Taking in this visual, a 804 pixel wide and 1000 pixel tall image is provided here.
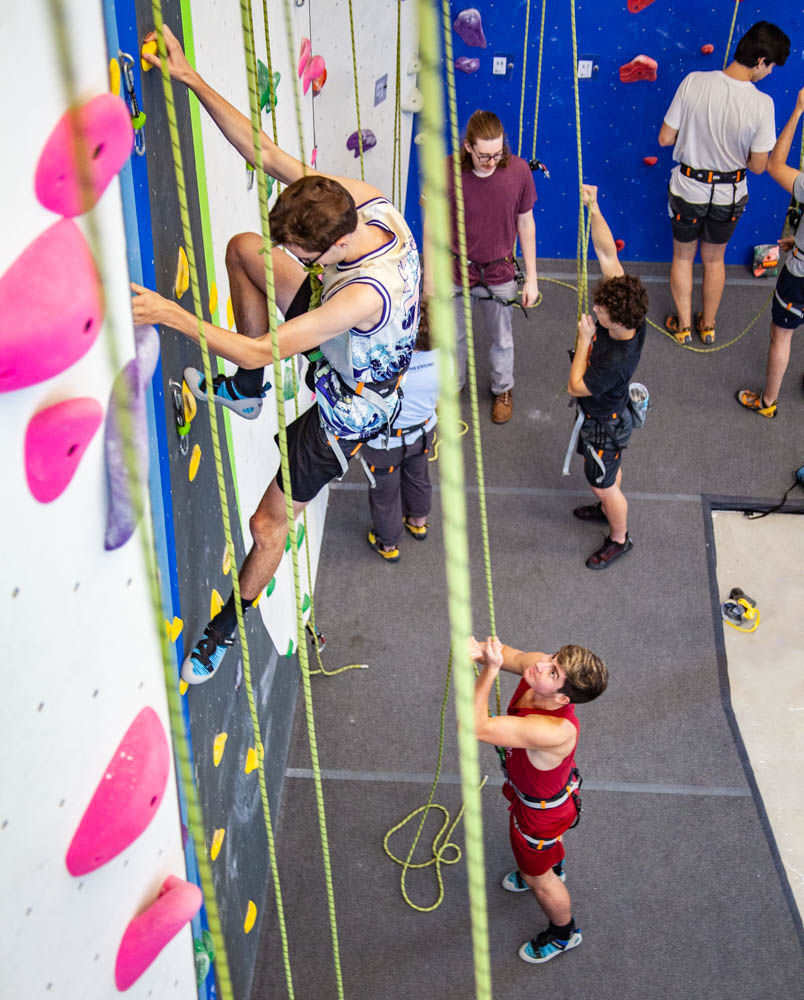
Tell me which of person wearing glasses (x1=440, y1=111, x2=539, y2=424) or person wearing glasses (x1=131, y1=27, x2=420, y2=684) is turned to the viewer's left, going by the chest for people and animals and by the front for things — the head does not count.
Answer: person wearing glasses (x1=131, y1=27, x2=420, y2=684)

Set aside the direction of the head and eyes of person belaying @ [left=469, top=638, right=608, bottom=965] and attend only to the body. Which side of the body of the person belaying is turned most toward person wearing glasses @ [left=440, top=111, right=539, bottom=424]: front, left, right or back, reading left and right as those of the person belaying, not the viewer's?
right

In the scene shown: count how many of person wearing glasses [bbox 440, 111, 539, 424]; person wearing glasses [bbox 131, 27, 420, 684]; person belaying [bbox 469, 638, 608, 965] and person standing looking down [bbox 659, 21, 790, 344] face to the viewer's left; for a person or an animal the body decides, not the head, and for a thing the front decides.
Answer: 2

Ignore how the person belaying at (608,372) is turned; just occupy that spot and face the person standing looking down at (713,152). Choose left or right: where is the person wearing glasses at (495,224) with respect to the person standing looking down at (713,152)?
left

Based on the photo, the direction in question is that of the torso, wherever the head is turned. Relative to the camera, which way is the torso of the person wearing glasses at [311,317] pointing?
to the viewer's left

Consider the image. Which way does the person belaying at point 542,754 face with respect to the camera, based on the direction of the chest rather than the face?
to the viewer's left

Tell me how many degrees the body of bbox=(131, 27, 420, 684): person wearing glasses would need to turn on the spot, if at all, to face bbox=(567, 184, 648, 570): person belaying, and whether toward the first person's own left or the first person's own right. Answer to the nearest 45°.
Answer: approximately 135° to the first person's own right

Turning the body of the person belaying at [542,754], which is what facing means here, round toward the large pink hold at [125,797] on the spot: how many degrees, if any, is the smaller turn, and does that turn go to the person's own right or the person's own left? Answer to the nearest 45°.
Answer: approximately 45° to the person's own left

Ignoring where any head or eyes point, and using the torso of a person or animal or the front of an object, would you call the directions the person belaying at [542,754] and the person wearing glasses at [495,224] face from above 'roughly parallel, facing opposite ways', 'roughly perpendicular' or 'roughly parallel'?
roughly perpendicular

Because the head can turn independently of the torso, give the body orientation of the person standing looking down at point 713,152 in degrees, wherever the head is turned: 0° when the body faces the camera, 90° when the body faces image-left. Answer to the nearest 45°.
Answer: approximately 180°
